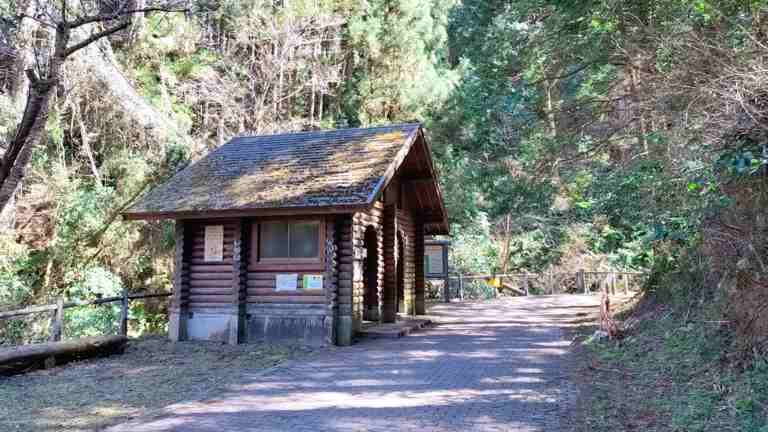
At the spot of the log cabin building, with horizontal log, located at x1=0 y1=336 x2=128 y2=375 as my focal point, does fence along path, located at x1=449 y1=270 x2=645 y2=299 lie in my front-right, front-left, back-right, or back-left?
back-right

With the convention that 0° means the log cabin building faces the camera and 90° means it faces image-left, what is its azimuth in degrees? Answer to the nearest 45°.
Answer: approximately 315°

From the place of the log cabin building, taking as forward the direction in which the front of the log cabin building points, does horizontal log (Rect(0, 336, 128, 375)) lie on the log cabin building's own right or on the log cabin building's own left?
on the log cabin building's own right

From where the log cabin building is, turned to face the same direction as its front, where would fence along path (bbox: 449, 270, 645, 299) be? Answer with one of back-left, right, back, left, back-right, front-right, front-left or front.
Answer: left
